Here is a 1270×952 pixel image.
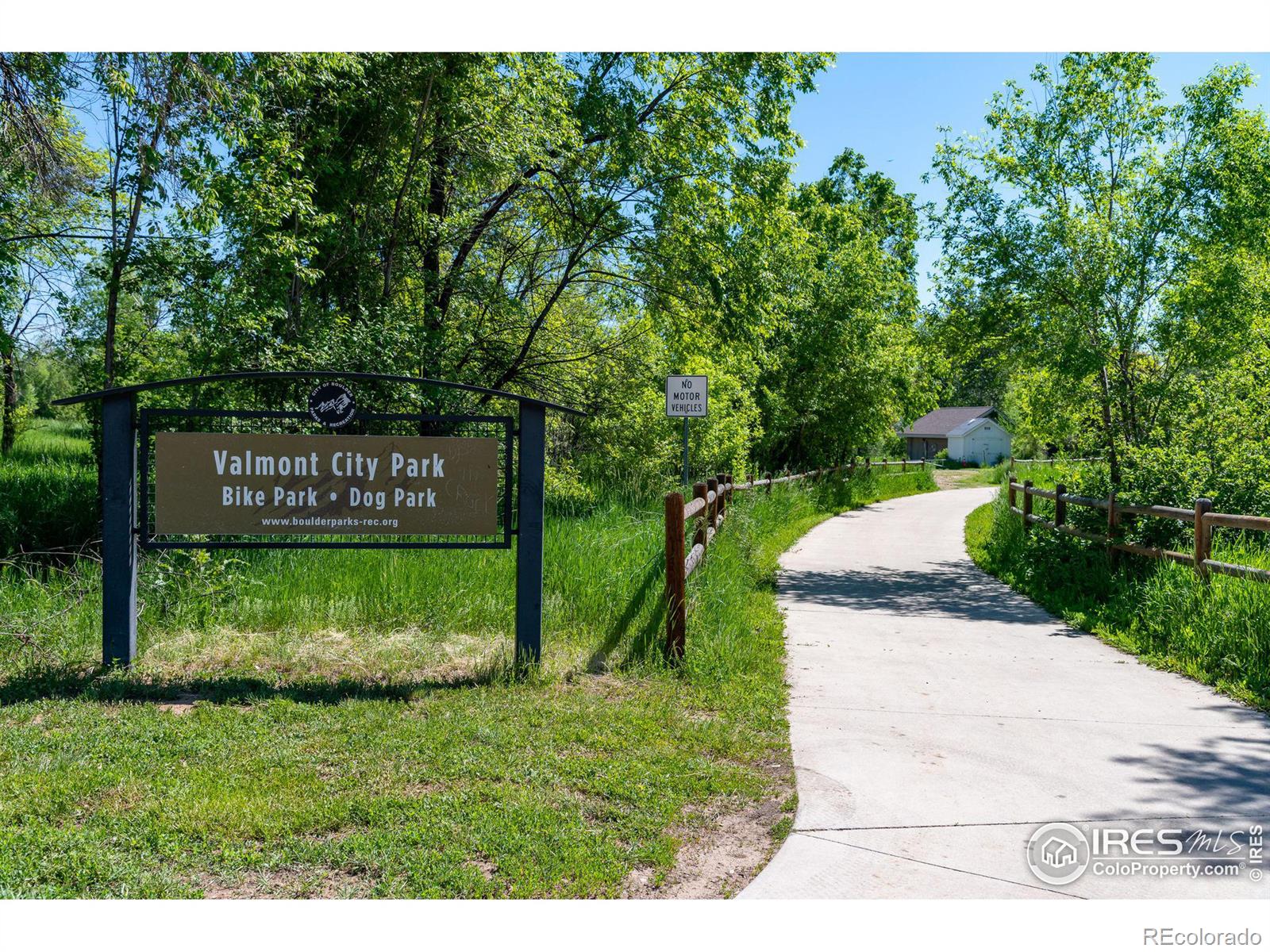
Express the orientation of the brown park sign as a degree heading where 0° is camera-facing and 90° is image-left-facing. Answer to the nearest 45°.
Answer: approximately 0°

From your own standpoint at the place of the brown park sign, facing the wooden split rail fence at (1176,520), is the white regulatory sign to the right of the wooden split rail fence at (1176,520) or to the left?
left

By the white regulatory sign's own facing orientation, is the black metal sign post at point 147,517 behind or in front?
in front

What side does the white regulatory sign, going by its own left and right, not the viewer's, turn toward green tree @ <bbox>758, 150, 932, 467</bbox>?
back

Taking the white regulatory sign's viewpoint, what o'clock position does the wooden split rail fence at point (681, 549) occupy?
The wooden split rail fence is roughly at 12 o'clock from the white regulatory sign.

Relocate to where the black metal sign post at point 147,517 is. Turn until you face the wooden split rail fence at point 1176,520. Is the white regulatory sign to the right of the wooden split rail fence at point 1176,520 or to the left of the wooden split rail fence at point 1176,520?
left

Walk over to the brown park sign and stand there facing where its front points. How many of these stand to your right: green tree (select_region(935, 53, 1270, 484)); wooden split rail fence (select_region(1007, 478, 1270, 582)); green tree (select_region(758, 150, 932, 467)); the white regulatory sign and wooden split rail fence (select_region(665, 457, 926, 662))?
0

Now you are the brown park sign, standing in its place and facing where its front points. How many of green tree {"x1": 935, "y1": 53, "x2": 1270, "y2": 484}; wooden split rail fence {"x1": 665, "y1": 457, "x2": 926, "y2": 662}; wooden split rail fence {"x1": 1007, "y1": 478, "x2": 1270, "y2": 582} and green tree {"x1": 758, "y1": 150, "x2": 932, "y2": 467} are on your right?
0

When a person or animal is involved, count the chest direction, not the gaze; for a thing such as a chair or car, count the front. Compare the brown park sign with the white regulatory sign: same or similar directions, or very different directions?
same or similar directions

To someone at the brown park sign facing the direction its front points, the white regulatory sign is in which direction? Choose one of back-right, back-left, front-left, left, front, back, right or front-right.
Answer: back-left

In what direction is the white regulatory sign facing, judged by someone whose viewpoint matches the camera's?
facing the viewer

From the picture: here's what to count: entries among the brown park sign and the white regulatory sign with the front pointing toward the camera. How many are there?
2

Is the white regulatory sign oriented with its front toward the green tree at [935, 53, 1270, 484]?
no

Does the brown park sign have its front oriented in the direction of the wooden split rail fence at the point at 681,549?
no

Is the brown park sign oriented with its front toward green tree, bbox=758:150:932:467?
no
